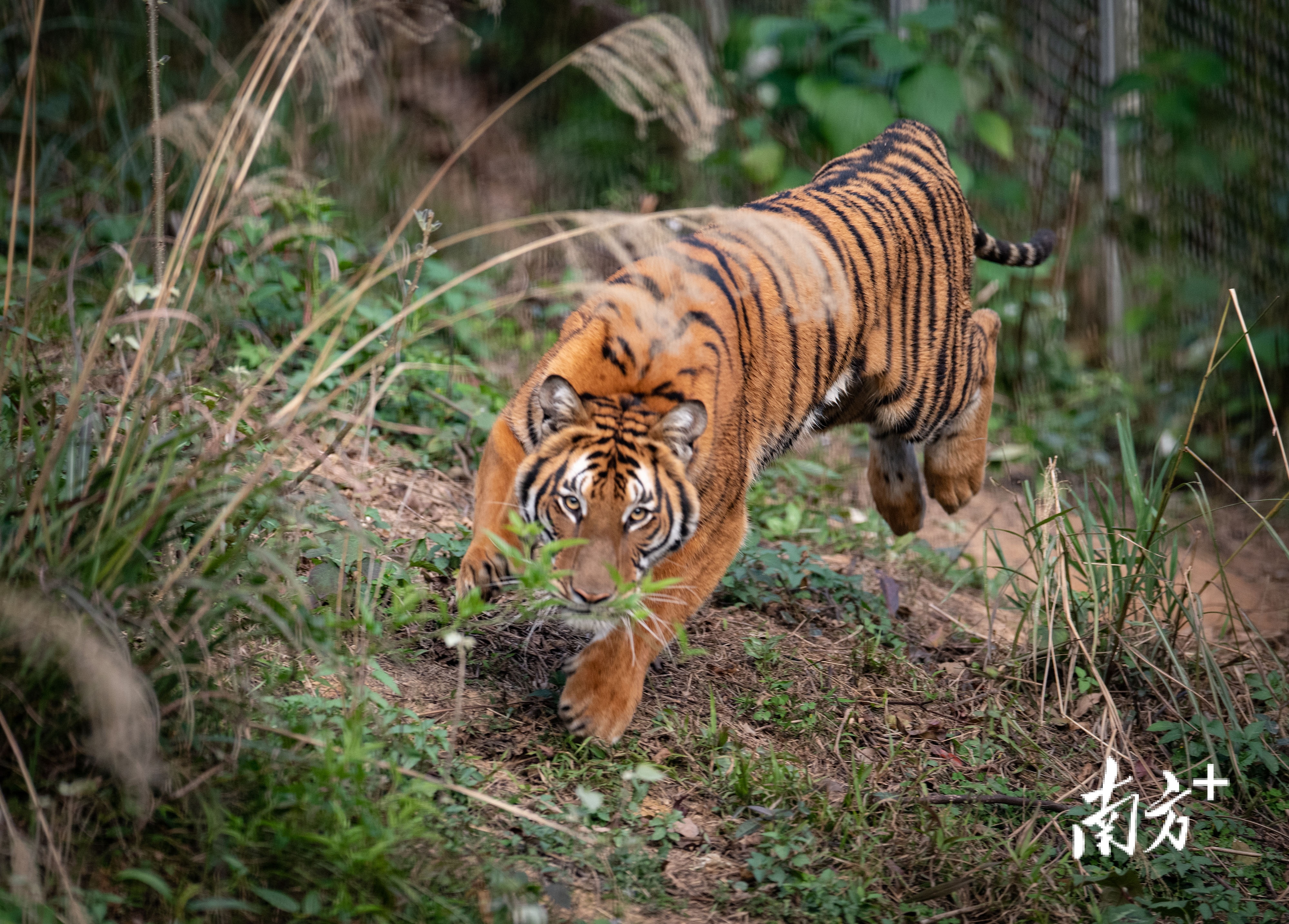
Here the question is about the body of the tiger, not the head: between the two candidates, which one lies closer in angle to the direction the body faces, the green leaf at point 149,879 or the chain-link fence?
the green leaf

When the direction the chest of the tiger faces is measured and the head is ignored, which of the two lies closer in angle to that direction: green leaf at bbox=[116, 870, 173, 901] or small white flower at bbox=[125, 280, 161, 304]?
the green leaf

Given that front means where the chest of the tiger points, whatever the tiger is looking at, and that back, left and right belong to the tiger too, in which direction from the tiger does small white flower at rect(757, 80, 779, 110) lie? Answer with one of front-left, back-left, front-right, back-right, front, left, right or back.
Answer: back-right

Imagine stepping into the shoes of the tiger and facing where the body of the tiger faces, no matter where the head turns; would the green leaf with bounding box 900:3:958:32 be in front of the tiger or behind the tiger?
behind

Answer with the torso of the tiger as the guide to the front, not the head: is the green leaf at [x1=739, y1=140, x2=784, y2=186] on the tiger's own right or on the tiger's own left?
on the tiger's own right

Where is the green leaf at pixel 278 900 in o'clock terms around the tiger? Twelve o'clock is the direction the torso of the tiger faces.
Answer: The green leaf is roughly at 11 o'clock from the tiger.

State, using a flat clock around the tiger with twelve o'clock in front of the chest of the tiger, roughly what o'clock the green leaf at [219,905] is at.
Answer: The green leaf is roughly at 11 o'clock from the tiger.

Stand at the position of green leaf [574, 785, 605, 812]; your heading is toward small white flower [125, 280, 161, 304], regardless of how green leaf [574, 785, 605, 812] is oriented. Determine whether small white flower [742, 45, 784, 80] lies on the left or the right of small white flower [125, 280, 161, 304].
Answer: right

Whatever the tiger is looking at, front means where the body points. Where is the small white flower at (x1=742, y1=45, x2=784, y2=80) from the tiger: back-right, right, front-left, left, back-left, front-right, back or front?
back-right

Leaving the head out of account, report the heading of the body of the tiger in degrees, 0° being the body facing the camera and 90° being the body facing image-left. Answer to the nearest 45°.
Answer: approximately 45°
